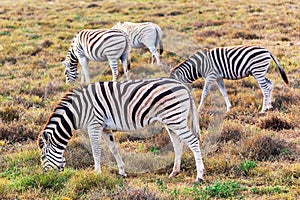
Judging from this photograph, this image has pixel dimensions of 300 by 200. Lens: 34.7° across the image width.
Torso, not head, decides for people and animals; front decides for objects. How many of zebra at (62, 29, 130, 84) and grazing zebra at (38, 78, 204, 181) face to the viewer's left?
2

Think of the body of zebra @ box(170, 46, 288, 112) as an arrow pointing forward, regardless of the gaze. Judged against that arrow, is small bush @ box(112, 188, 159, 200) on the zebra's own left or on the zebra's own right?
on the zebra's own left

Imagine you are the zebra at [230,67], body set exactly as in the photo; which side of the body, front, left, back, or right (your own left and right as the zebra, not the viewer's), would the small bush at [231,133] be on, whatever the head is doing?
left

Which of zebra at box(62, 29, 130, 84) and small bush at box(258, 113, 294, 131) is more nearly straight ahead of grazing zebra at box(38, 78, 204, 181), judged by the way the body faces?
the zebra

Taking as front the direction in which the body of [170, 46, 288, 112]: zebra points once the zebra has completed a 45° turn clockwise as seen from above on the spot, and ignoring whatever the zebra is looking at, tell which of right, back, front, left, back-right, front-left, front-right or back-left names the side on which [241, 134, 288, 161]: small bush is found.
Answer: back-left

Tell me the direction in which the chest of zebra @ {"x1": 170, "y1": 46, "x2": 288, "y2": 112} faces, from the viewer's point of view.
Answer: to the viewer's left

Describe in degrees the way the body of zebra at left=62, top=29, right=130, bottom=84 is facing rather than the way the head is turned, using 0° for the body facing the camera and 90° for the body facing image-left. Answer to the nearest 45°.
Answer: approximately 90°

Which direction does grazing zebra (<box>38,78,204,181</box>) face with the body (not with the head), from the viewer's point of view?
to the viewer's left

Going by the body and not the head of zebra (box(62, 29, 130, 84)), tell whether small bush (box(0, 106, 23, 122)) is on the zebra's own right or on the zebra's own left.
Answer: on the zebra's own left

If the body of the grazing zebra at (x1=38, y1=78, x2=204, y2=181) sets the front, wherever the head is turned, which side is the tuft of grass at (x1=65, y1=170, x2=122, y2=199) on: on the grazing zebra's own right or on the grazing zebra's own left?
on the grazing zebra's own left

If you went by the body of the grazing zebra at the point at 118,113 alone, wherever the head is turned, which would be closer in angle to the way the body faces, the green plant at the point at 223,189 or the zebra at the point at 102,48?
the zebra

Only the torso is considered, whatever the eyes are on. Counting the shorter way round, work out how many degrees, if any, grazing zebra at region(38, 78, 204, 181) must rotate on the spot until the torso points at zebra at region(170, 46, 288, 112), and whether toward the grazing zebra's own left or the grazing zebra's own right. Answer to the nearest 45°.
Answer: approximately 135° to the grazing zebra's own right
